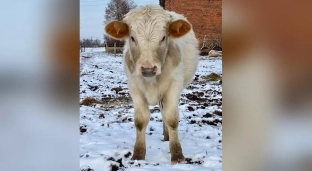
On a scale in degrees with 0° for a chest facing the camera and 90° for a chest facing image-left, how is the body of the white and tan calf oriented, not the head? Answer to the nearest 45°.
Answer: approximately 0°
